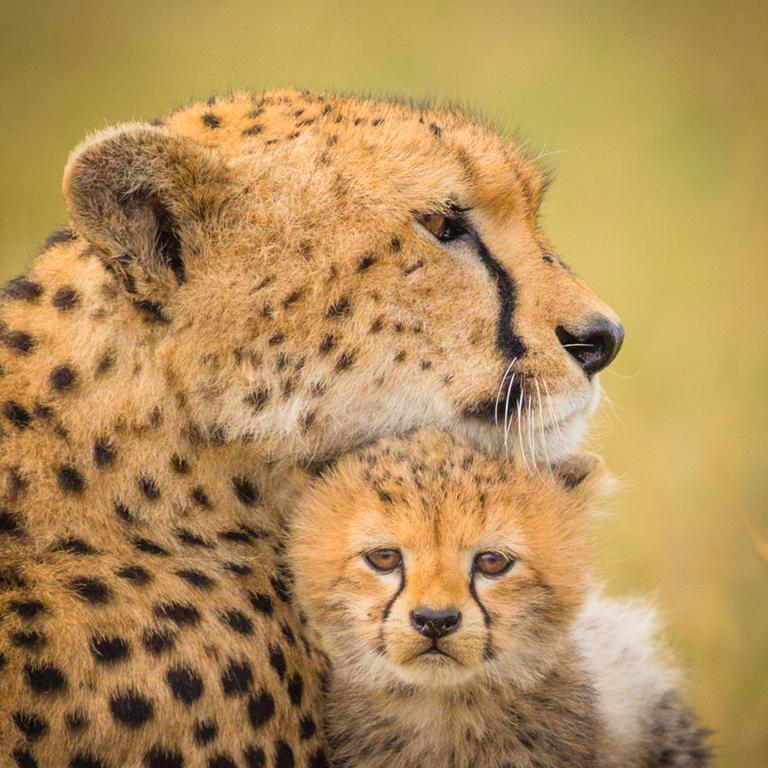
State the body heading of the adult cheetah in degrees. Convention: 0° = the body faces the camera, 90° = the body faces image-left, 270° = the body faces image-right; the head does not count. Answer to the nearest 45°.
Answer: approximately 270°
